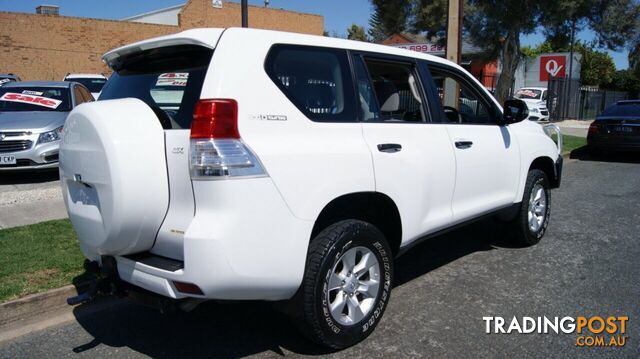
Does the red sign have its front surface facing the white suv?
yes

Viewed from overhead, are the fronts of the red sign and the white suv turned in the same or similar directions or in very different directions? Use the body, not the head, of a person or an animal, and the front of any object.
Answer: very different directions

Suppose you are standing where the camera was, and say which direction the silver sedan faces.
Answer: facing the viewer and to the left of the viewer

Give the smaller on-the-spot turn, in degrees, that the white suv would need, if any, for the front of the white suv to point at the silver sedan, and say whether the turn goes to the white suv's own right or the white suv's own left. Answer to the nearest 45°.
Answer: approximately 90° to the white suv's own left

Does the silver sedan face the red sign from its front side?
no

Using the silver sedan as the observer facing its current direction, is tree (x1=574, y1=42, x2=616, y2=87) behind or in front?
behind

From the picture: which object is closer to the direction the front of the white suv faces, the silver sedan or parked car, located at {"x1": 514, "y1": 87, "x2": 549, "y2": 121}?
the parked car

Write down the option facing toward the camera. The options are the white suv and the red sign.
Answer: the red sign

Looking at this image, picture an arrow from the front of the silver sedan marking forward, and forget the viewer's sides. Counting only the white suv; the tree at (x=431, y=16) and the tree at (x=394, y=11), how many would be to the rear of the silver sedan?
2

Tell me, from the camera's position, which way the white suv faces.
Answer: facing away from the viewer and to the right of the viewer

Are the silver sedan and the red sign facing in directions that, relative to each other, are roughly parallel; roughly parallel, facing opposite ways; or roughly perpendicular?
roughly parallel

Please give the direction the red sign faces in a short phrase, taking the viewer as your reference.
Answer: facing the viewer

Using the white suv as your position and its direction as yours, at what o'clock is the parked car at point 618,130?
The parked car is roughly at 12 o'clock from the white suv.

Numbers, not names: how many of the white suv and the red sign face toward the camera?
1

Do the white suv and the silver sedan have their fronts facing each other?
no

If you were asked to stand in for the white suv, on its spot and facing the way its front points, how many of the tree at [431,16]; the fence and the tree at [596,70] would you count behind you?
0
